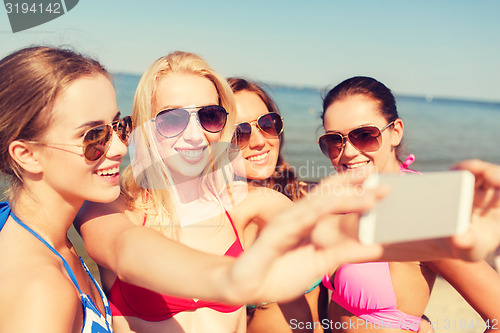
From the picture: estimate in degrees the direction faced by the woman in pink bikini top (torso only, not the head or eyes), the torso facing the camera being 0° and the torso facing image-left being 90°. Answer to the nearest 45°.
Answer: approximately 45°

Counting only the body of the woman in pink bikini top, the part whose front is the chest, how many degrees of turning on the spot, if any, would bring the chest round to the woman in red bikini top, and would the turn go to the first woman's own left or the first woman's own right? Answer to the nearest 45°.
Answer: approximately 45° to the first woman's own right
